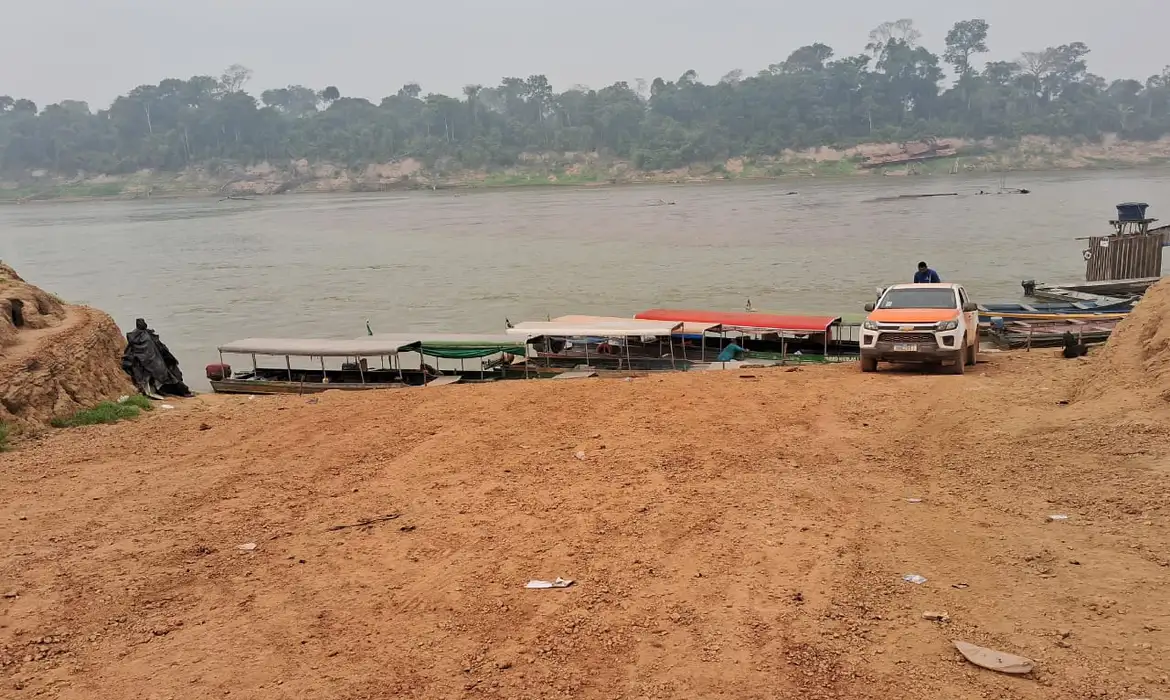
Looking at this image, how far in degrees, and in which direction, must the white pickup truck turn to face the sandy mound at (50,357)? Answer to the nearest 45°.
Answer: approximately 90° to its right

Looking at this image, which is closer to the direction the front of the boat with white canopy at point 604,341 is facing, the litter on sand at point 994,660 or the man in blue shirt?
the man in blue shirt

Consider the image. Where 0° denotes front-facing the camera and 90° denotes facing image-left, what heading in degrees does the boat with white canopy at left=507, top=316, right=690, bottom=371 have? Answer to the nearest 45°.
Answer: approximately 270°

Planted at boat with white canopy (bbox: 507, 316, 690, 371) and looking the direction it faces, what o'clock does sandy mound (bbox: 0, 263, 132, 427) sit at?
The sandy mound is roughly at 5 o'clock from the boat with white canopy.

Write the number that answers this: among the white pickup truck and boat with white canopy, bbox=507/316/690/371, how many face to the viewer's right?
1

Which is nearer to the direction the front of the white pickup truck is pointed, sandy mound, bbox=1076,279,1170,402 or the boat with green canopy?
the sandy mound

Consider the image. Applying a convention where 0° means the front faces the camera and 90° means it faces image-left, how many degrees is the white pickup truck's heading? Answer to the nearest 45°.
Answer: approximately 0°

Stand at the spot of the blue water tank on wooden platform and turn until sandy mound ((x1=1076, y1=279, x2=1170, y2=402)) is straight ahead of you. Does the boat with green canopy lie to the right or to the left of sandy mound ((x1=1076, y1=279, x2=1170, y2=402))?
right

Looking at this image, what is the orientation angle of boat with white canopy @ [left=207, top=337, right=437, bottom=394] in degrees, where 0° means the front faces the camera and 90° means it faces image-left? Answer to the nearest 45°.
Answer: approximately 270°

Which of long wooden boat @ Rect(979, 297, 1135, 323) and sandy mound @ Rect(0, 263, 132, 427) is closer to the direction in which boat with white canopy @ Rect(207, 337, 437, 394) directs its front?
the long wooden boat

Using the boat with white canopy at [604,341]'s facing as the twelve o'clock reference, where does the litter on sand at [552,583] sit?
The litter on sand is roughly at 3 o'clock from the boat with white canopy.

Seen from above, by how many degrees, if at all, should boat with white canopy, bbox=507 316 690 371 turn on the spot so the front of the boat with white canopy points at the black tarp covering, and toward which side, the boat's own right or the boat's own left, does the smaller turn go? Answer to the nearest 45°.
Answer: approximately 180°
